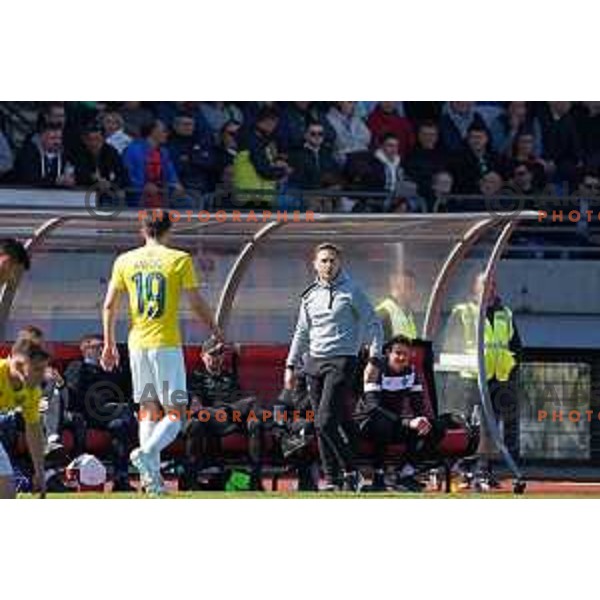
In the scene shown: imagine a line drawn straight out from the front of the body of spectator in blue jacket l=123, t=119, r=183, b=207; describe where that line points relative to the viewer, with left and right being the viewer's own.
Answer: facing the viewer and to the right of the viewer

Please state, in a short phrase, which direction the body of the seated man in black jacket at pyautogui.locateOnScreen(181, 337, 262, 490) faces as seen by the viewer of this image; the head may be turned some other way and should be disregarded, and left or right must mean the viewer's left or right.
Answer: facing the viewer

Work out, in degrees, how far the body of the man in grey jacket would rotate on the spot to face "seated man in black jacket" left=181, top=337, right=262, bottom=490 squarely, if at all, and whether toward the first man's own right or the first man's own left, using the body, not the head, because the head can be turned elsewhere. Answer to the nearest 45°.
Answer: approximately 90° to the first man's own right

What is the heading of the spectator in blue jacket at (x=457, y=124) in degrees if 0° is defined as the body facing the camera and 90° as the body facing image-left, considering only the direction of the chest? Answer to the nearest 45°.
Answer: approximately 0°

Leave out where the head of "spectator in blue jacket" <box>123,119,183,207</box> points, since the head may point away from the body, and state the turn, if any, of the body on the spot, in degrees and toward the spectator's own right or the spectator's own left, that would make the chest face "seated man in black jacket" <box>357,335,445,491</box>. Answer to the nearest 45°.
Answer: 0° — they already face them

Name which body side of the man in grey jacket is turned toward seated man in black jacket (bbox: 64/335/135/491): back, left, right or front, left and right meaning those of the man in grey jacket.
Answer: right

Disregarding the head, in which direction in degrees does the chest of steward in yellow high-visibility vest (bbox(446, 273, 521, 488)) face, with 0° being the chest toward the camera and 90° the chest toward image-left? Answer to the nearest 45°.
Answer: approximately 0°
